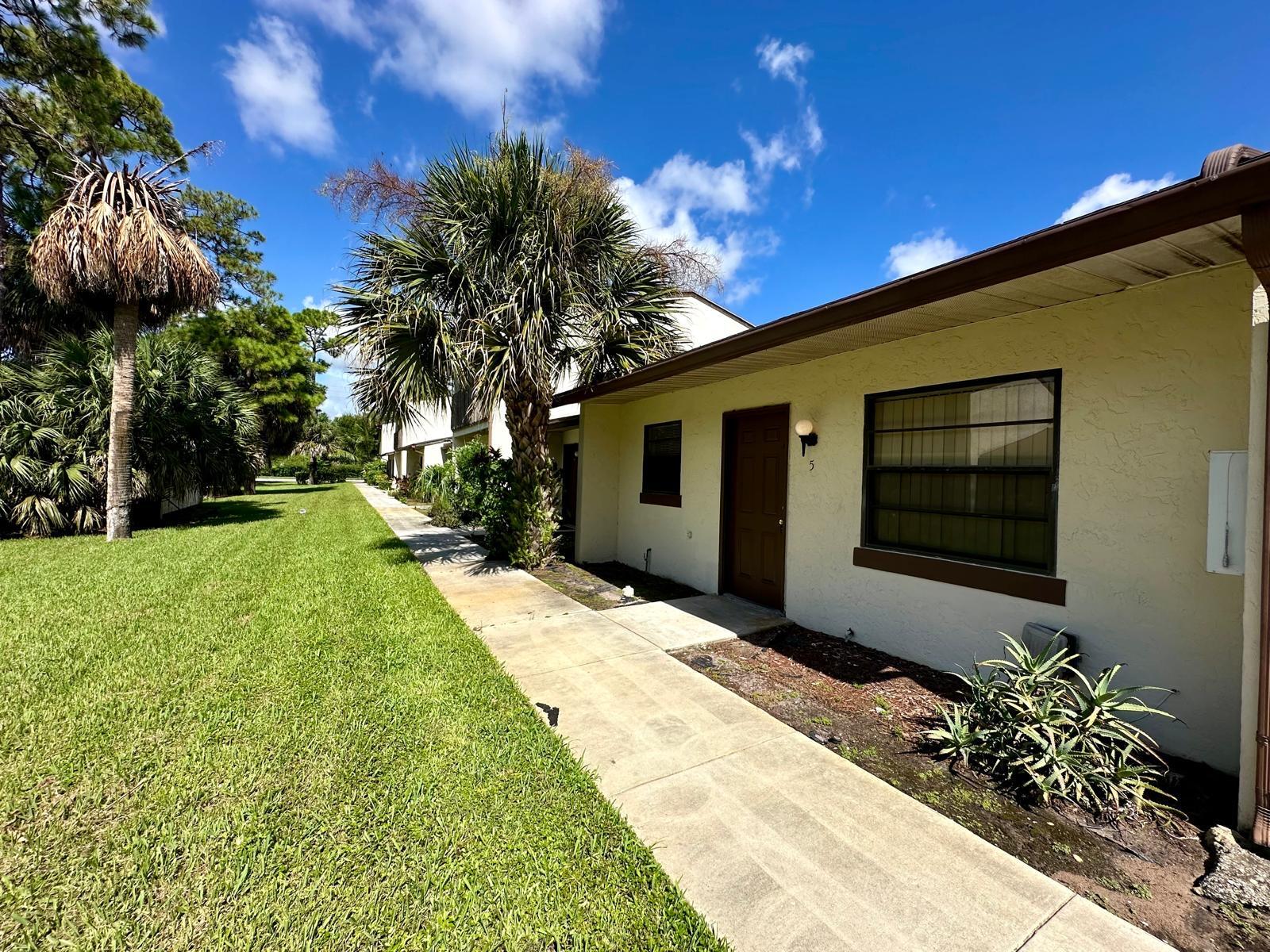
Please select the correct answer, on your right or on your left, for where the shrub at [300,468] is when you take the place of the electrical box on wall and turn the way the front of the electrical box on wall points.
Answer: on your right

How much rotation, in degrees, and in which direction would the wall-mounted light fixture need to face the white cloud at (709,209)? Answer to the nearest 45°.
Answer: approximately 135° to its right

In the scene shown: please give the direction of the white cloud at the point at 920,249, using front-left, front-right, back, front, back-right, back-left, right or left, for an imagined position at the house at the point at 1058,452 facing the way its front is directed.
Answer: back-right

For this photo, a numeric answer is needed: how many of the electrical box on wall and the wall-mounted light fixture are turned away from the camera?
0

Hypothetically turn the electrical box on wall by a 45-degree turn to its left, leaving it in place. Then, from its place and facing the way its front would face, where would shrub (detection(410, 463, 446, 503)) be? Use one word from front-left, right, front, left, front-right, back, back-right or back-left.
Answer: back-right

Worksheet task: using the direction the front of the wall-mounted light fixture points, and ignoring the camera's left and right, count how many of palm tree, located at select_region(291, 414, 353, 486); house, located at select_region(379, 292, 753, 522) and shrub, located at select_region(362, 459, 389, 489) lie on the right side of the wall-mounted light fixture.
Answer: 3

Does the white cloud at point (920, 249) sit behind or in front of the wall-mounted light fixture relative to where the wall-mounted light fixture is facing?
behind
